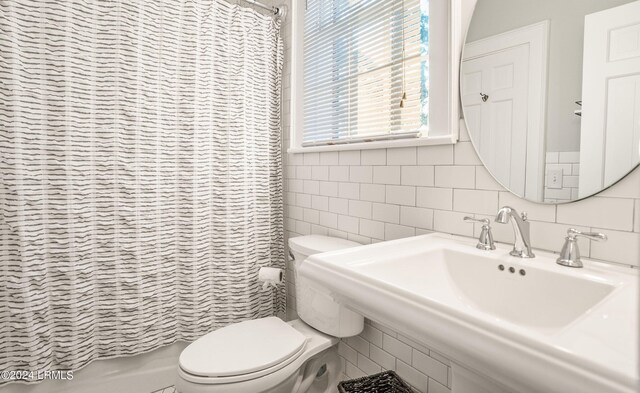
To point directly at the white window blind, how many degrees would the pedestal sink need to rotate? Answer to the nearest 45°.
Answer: approximately 90° to its right

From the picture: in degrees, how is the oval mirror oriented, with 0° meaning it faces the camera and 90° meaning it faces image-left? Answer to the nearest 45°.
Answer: approximately 45°

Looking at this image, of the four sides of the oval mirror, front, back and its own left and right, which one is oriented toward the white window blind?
right

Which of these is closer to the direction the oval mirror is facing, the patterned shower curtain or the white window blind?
the patterned shower curtain

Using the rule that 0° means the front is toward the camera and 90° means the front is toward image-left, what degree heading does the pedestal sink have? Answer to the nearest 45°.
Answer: approximately 45°
